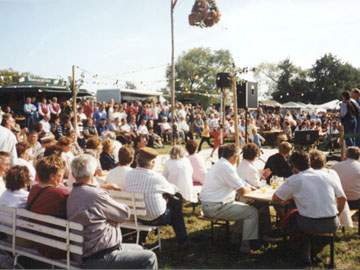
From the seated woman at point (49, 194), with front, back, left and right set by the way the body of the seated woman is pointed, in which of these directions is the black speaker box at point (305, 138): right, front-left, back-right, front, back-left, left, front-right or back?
front

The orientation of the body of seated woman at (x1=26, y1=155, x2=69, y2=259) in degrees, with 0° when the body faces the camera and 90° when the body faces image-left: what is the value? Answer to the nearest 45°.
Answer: approximately 225°

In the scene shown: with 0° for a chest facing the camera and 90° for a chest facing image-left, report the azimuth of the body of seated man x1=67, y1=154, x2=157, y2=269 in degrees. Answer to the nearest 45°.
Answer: approximately 225°

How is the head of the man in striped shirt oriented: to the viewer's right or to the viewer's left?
to the viewer's right

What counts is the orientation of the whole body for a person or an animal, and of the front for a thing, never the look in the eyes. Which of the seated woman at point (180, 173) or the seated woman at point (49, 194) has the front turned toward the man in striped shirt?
the seated woman at point (49, 194)

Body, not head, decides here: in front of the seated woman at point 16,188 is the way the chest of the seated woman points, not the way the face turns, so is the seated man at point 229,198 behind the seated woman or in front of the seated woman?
in front

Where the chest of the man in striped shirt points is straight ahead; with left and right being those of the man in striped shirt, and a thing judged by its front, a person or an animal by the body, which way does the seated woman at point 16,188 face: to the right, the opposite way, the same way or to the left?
the same way

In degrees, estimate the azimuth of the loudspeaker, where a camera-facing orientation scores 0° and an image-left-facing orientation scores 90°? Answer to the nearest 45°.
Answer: approximately 315°

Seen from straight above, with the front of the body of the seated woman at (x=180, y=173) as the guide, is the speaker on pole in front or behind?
in front

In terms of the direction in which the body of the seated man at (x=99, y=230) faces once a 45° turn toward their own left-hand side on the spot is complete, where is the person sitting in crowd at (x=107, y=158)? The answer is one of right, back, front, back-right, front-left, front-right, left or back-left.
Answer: front

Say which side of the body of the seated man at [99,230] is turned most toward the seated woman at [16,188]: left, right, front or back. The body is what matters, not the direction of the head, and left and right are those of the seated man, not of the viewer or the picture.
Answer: left

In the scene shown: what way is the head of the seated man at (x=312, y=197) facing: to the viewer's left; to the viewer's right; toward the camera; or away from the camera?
away from the camera

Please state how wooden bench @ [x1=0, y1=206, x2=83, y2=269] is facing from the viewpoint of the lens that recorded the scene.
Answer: facing away from the viewer and to the right of the viewer

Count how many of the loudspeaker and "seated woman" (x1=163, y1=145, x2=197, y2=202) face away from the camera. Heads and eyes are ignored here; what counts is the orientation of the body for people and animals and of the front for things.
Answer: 1
